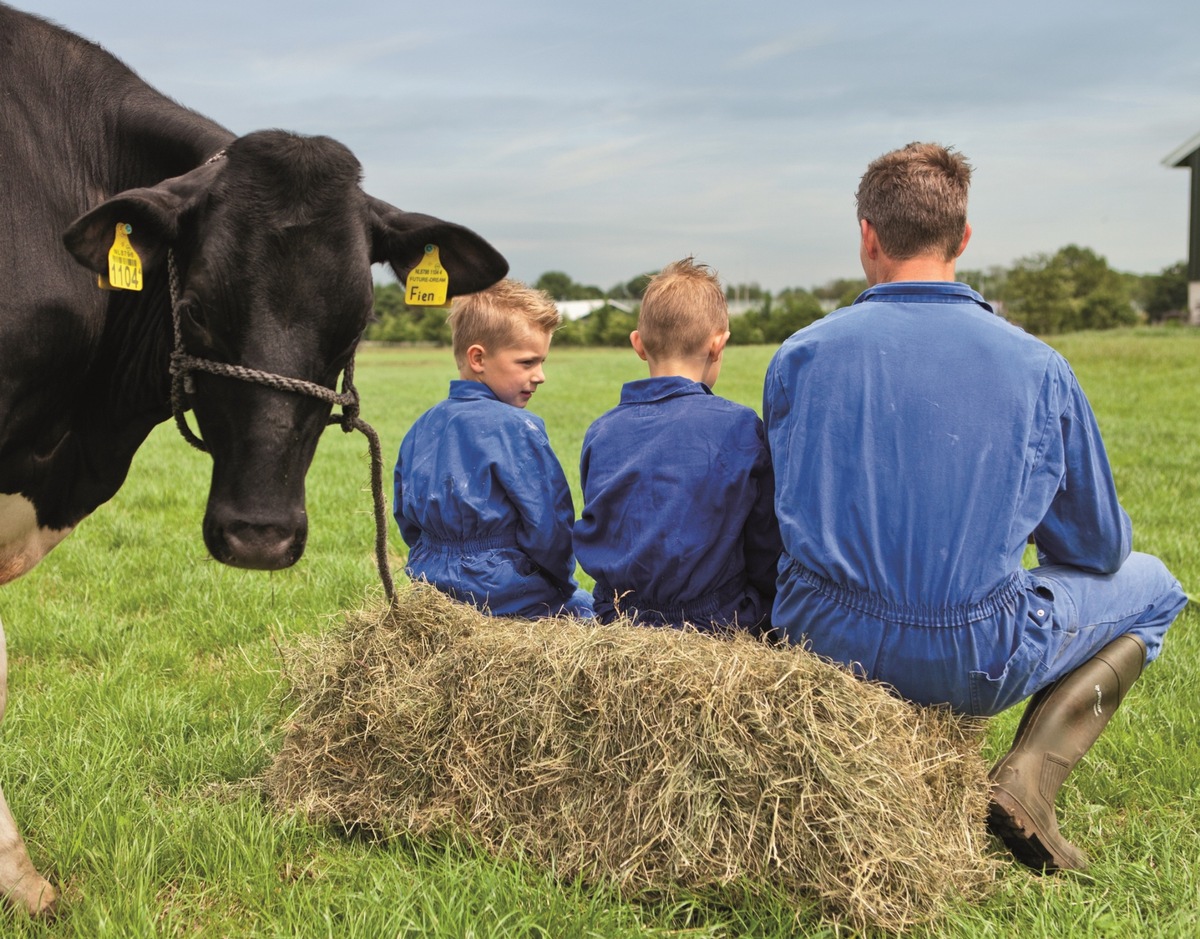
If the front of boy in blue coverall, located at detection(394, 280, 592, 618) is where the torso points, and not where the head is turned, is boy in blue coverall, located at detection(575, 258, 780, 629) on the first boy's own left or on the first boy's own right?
on the first boy's own right

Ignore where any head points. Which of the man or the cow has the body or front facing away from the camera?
the man

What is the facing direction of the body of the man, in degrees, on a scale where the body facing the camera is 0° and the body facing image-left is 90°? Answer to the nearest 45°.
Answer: approximately 180°

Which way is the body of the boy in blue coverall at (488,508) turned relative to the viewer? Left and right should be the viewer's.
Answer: facing away from the viewer and to the right of the viewer

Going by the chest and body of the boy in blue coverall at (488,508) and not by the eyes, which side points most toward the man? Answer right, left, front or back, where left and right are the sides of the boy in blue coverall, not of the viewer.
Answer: right

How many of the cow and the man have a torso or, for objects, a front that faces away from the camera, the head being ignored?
1

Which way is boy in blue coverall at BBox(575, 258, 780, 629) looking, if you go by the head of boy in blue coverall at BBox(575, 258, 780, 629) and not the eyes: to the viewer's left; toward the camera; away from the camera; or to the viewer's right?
away from the camera

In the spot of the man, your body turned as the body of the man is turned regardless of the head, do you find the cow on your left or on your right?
on your left

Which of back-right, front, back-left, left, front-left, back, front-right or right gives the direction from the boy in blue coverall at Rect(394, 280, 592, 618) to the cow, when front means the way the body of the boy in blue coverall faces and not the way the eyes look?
back

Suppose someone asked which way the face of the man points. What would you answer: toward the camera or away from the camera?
away from the camera
